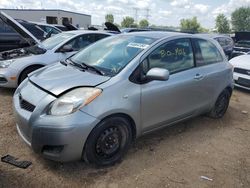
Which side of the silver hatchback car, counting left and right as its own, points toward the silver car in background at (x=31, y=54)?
right

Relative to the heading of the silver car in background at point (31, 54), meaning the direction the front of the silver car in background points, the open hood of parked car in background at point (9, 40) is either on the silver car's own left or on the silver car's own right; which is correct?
on the silver car's own right

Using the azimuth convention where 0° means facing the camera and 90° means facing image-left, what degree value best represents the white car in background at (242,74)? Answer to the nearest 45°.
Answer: approximately 45°

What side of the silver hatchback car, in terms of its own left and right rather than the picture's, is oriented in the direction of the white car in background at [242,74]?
back

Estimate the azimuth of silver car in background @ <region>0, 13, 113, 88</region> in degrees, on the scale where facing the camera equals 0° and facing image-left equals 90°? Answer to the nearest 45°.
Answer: approximately 45°

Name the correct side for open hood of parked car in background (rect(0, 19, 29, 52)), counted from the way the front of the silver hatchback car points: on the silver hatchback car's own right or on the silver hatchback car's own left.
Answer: on the silver hatchback car's own right
